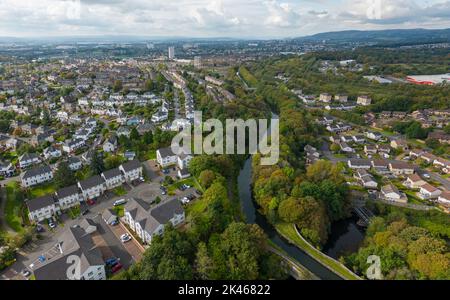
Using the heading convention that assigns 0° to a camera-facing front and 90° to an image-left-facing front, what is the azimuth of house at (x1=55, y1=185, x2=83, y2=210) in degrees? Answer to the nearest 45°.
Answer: approximately 315°

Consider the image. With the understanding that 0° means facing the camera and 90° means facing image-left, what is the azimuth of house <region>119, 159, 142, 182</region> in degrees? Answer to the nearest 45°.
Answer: approximately 315°

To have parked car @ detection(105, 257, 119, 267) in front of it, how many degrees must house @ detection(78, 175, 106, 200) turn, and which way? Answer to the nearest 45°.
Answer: approximately 45° to its right

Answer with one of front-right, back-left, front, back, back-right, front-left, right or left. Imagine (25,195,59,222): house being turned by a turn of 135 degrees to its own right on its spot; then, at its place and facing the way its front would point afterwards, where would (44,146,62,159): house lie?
right

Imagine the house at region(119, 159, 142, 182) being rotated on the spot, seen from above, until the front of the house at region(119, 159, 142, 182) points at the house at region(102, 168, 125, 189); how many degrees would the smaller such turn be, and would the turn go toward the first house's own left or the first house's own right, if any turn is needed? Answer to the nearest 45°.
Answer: approximately 90° to the first house's own right

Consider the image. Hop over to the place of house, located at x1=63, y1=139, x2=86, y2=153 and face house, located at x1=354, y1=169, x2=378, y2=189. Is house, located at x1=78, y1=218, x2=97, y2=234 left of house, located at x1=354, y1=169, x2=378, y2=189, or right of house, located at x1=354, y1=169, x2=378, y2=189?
right
